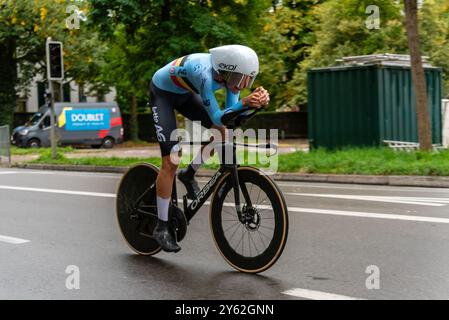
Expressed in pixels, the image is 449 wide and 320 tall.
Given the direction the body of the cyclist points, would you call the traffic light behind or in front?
behind

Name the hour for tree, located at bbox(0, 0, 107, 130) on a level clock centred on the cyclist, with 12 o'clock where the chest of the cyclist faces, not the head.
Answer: The tree is roughly at 7 o'clock from the cyclist.

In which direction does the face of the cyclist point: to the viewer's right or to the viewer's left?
to the viewer's right

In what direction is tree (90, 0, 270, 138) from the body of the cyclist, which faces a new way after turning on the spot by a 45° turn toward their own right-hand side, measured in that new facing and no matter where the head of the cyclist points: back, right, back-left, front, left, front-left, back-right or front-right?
back
